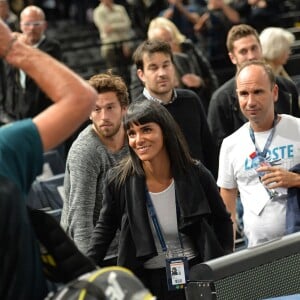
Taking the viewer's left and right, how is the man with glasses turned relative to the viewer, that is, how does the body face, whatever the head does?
facing the viewer

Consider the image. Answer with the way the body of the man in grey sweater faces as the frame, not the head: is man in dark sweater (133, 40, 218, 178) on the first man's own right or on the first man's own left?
on the first man's own left

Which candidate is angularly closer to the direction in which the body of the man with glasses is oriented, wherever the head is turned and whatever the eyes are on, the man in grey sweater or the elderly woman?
the man in grey sweater

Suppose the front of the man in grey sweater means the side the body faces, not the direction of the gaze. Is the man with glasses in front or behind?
behind

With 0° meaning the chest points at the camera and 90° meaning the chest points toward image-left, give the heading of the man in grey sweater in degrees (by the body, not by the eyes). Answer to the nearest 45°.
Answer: approximately 315°

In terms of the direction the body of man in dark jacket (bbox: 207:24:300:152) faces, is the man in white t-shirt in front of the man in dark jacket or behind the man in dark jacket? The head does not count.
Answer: in front
